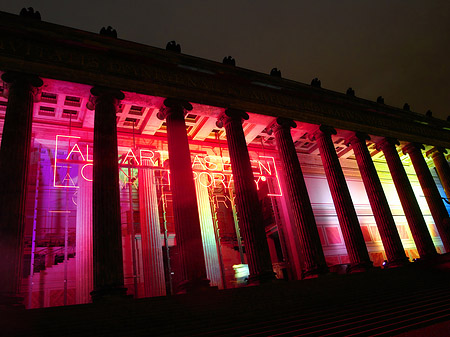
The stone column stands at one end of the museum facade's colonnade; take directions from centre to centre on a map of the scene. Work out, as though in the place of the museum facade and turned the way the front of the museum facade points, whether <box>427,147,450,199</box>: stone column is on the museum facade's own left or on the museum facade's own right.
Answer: on the museum facade's own left

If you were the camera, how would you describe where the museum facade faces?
facing the viewer and to the right of the viewer
